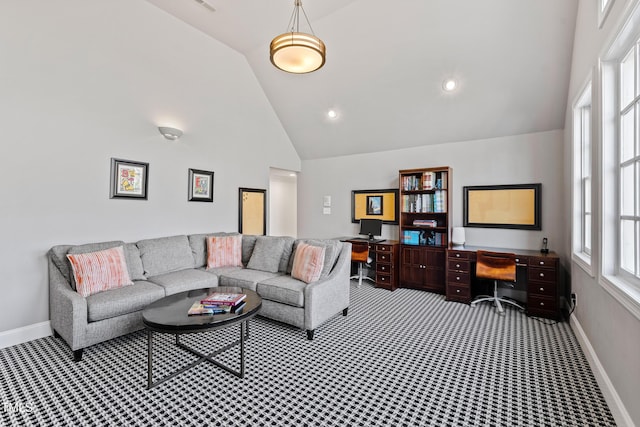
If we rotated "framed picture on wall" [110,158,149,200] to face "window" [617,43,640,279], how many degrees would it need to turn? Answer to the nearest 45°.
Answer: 0° — it already faces it

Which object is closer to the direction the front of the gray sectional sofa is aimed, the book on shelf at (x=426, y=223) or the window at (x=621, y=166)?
the window

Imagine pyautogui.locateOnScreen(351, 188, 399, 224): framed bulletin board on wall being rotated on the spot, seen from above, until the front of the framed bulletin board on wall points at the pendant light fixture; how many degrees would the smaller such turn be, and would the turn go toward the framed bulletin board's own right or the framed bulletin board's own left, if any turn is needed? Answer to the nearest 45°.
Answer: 0° — it already faces it

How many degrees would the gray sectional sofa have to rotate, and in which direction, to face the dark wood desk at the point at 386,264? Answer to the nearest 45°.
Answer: approximately 90° to its left

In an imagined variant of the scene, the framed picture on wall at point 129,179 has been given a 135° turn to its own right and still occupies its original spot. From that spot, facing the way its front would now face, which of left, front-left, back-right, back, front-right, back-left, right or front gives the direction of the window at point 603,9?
back-left

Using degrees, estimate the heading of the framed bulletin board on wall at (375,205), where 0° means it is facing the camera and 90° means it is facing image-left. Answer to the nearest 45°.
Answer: approximately 0°

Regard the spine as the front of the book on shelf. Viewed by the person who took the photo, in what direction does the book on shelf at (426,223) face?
facing the viewer

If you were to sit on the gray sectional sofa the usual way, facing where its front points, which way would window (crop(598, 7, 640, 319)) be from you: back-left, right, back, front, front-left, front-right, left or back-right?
front-left

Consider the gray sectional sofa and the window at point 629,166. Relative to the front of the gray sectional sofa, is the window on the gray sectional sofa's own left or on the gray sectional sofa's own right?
on the gray sectional sofa's own left

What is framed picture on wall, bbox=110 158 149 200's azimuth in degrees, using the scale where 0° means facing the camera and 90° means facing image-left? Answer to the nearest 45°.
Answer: approximately 315°

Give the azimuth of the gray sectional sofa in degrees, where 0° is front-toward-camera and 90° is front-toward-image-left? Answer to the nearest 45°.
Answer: approximately 0°

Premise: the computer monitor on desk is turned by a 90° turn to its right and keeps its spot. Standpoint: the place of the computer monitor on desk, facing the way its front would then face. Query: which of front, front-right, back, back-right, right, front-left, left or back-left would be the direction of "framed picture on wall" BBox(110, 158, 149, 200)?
front-left

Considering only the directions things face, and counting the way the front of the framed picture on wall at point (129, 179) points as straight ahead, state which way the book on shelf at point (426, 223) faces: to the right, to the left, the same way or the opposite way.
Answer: to the right

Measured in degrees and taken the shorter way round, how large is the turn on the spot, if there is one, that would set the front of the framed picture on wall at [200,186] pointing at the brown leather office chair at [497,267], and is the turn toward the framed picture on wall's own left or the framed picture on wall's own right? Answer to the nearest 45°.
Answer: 0° — it already faces it

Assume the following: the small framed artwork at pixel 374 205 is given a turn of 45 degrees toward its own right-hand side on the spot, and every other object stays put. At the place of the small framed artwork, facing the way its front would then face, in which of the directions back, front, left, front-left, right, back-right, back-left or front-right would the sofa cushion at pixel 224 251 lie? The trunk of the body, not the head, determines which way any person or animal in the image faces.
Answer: front

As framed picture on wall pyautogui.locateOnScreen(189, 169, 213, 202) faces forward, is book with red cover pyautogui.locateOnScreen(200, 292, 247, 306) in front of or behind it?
in front

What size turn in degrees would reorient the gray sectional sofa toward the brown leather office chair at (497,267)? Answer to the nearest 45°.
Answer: approximately 90° to its left

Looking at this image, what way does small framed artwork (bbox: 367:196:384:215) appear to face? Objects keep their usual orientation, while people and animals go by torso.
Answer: toward the camera
